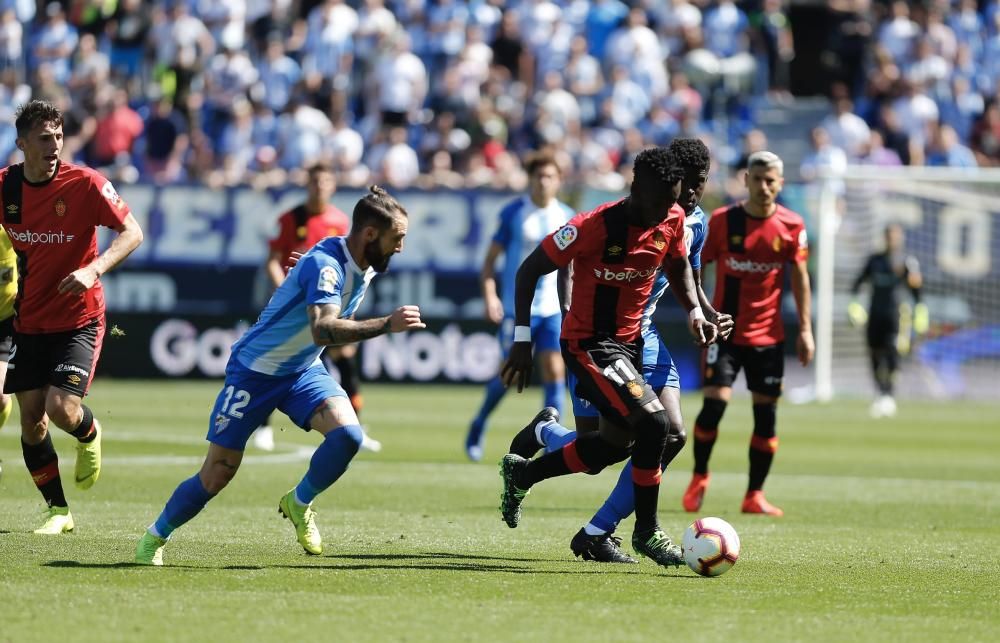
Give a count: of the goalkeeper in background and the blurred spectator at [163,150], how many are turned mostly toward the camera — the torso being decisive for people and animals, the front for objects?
2

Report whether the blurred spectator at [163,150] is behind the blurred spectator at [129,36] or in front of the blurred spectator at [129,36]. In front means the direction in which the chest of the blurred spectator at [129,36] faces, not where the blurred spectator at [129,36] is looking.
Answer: in front

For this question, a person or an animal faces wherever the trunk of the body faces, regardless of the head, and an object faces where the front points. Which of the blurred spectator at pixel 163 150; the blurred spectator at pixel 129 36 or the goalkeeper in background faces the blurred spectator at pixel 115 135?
the blurred spectator at pixel 129 36

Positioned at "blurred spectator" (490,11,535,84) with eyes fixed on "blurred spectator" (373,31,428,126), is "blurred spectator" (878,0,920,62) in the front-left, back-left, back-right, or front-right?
back-left

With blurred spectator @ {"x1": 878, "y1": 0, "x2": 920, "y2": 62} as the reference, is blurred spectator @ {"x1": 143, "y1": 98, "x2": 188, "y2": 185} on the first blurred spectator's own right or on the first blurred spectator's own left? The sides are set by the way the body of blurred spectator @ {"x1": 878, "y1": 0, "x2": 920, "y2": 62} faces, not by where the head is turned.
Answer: on the first blurred spectator's own right

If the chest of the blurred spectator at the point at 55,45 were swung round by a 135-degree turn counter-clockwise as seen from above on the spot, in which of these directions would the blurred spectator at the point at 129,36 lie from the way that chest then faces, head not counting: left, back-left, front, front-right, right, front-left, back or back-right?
front-right

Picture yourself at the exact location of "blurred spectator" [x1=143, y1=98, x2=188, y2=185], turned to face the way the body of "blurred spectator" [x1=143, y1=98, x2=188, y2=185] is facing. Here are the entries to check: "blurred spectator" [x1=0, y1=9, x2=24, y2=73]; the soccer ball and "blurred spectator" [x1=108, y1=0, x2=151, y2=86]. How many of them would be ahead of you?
1

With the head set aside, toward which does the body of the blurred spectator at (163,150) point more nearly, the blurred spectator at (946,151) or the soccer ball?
the soccer ball

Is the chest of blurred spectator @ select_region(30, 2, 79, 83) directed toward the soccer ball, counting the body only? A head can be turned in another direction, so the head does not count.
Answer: yes

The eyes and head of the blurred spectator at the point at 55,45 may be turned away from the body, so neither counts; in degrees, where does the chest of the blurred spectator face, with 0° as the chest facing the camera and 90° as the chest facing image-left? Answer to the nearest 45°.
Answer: approximately 0°

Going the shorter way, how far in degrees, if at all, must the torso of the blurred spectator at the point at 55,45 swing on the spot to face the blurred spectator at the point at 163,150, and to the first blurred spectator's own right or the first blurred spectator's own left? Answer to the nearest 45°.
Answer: approximately 45° to the first blurred spectator's own left

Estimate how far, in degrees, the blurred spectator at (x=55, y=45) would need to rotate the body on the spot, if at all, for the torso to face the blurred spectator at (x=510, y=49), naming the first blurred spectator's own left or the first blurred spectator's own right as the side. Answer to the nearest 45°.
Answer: approximately 90° to the first blurred spectator's own left

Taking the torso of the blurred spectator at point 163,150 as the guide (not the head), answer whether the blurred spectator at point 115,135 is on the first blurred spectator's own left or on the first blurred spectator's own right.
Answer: on the first blurred spectator's own right
